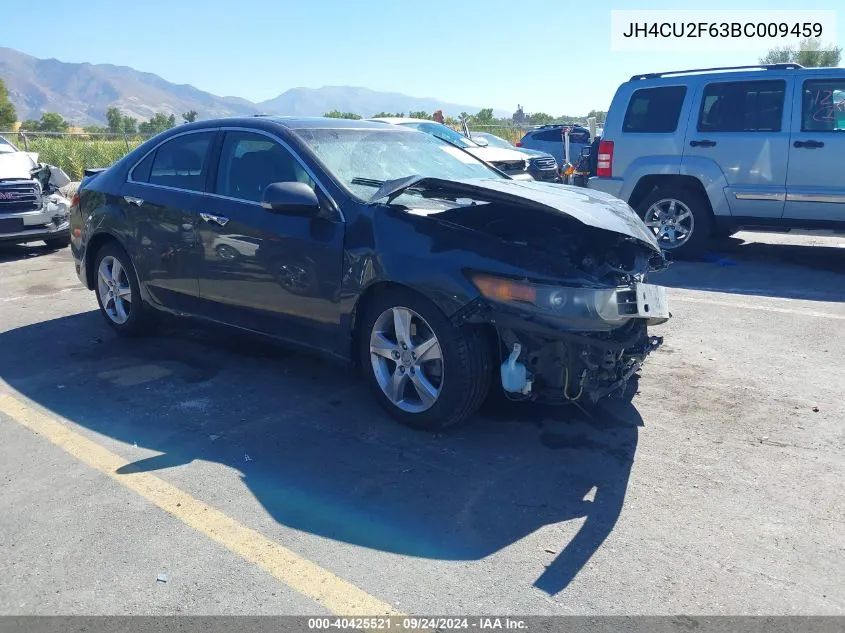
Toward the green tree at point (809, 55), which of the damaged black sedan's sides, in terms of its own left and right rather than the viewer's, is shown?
left

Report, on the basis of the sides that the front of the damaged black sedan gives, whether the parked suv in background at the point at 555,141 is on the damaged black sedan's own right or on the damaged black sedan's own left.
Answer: on the damaged black sedan's own left

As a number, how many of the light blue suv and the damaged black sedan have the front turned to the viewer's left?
0

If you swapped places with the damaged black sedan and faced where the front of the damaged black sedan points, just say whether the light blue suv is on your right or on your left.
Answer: on your left

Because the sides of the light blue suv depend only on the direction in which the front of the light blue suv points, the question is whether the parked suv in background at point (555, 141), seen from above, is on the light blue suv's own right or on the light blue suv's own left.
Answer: on the light blue suv's own left

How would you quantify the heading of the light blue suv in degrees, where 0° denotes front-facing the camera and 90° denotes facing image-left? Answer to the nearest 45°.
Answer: approximately 270°

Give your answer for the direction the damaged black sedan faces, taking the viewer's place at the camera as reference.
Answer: facing the viewer and to the right of the viewer

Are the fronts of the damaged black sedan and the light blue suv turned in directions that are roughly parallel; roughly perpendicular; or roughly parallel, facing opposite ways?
roughly parallel

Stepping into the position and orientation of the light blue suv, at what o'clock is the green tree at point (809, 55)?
The green tree is roughly at 9 o'clock from the light blue suv.

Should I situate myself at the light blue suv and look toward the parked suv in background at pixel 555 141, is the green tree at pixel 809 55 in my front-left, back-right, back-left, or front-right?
front-right

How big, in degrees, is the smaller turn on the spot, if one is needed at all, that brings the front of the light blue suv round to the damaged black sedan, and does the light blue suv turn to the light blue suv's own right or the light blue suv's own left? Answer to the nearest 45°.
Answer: approximately 90° to the light blue suv's own right
